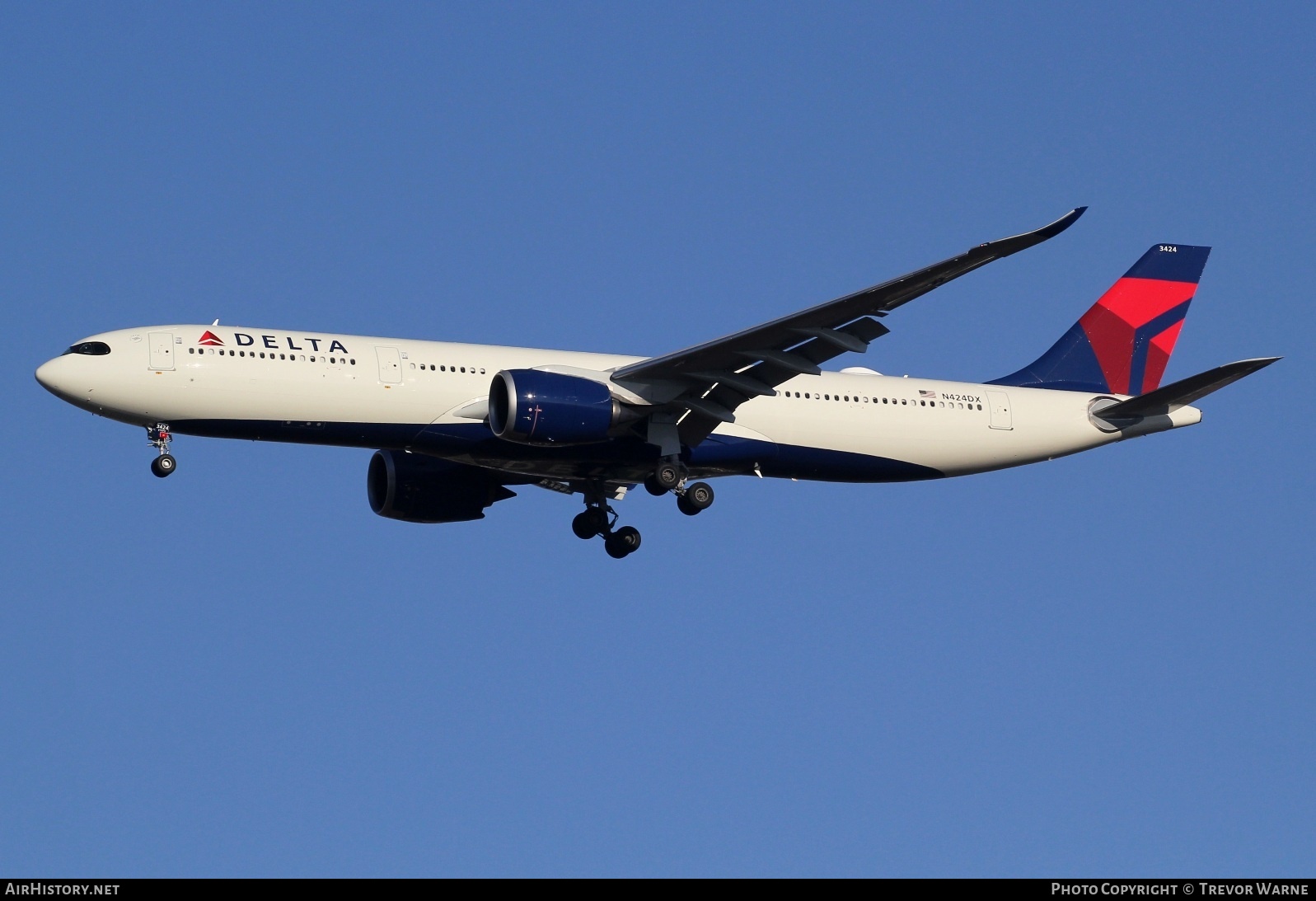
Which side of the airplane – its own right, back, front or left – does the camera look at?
left
